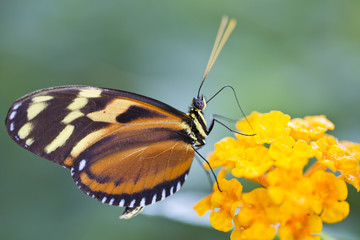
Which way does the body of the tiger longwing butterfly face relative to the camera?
to the viewer's right
